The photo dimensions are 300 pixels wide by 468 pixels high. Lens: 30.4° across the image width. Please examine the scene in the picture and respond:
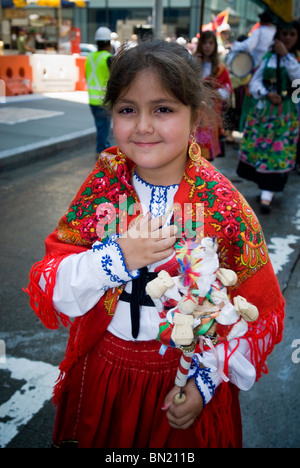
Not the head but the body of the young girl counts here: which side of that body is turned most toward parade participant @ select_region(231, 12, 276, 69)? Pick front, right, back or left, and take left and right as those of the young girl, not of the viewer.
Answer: back

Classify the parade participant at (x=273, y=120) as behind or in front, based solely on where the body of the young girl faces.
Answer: behind

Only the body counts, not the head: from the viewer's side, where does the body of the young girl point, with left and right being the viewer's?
facing the viewer

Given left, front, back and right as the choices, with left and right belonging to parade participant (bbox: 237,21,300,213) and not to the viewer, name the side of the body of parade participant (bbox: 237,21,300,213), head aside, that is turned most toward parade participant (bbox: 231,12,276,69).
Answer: back

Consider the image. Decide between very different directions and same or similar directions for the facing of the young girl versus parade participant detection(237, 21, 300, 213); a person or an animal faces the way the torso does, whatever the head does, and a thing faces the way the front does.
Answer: same or similar directions

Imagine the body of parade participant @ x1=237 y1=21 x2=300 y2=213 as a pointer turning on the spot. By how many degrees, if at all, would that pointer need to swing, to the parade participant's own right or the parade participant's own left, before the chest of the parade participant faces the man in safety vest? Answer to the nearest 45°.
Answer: approximately 135° to the parade participant's own right

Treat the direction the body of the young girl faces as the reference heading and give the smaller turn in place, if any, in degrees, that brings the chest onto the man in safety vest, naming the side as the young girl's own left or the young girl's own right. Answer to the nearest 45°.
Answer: approximately 180°
